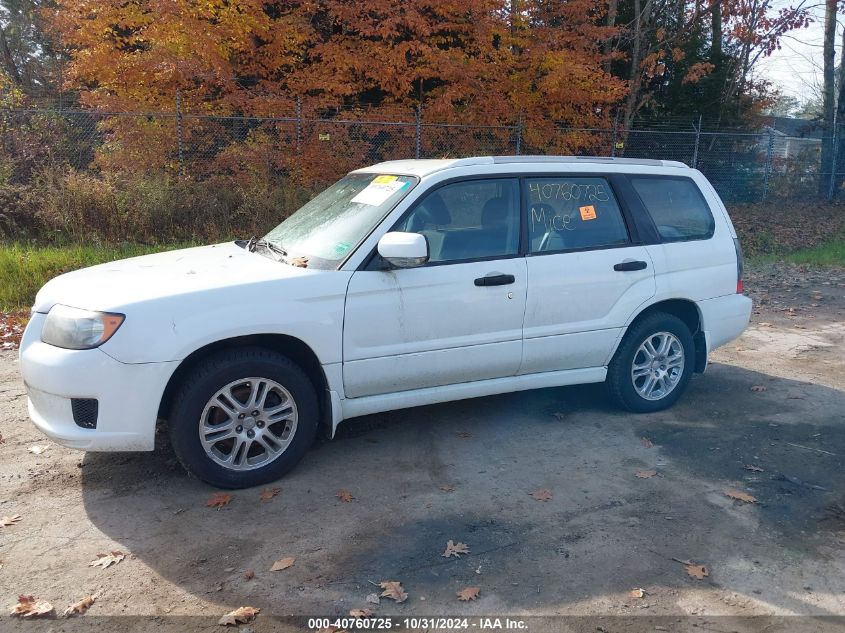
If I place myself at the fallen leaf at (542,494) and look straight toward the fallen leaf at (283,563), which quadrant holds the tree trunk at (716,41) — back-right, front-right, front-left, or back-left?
back-right

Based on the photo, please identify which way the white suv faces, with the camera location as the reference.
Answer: facing the viewer and to the left of the viewer

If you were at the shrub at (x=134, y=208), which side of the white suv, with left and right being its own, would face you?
right

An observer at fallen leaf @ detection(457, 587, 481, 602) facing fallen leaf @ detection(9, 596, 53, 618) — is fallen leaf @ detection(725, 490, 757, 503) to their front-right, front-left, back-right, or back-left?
back-right

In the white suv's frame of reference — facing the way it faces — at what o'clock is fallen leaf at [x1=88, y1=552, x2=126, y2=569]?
The fallen leaf is roughly at 12 o'clock from the white suv.

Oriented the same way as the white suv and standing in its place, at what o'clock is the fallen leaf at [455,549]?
The fallen leaf is roughly at 10 o'clock from the white suv.

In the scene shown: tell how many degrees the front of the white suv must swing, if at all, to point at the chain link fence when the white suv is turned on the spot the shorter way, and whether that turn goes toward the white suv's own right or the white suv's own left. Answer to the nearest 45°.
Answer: approximately 135° to the white suv's own right

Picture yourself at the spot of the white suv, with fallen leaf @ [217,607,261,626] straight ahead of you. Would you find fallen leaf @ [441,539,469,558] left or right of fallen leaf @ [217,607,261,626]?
left

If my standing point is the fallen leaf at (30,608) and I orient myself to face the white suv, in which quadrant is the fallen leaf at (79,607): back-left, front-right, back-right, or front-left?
front-right

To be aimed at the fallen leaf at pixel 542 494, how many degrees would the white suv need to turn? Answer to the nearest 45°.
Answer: approximately 90° to its left

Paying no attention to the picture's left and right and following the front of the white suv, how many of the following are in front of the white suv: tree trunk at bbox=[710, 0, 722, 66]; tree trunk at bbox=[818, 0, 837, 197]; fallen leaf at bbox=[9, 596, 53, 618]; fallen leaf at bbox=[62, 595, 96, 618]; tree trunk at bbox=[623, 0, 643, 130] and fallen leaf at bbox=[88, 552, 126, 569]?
3

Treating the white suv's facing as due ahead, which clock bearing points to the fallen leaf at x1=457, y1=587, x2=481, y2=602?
The fallen leaf is roughly at 10 o'clock from the white suv.

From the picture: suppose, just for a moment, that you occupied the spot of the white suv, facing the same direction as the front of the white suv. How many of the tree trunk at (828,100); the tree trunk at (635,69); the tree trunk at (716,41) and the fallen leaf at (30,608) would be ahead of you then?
1

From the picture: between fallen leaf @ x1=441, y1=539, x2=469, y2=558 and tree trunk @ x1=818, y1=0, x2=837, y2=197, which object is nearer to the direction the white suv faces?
the fallen leaf

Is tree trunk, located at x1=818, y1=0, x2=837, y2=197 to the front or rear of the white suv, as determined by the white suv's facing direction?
to the rear

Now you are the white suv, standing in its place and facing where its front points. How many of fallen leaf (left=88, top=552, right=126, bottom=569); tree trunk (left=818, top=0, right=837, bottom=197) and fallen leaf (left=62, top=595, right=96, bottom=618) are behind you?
1
